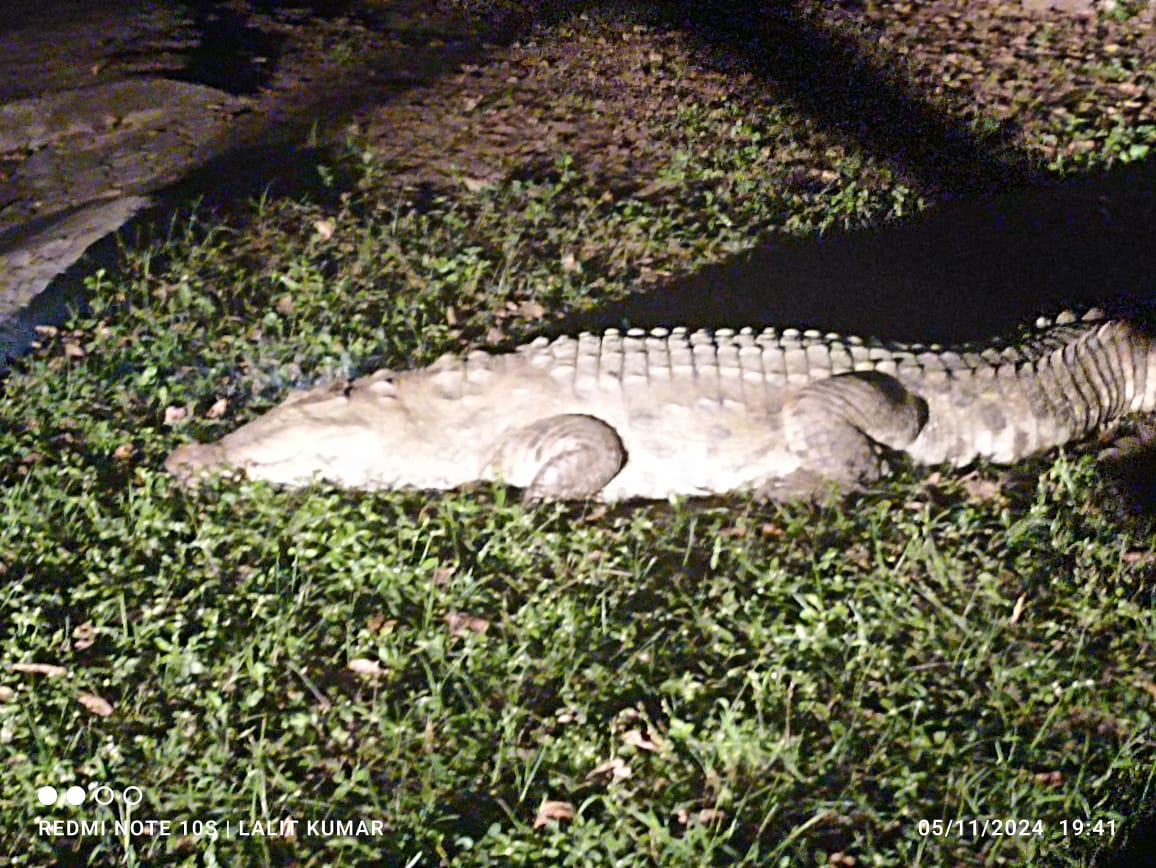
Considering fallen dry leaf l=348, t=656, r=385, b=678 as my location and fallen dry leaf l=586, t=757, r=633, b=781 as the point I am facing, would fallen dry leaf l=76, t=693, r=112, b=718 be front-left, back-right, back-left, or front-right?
back-right

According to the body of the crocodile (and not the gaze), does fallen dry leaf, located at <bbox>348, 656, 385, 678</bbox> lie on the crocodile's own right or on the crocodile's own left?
on the crocodile's own left

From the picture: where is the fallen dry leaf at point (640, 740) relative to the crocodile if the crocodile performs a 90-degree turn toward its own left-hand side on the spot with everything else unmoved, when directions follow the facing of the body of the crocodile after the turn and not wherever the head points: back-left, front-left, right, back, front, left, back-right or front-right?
front

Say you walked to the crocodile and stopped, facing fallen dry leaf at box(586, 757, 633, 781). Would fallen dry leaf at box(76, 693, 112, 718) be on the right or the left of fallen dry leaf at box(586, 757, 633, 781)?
right

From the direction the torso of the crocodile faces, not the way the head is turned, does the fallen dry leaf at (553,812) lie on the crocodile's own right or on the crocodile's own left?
on the crocodile's own left

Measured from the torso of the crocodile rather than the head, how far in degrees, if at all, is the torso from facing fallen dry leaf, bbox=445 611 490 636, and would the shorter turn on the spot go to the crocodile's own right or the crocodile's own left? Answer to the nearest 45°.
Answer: approximately 45° to the crocodile's own left

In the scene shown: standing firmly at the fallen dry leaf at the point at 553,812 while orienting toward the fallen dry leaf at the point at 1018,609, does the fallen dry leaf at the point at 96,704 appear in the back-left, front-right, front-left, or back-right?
back-left

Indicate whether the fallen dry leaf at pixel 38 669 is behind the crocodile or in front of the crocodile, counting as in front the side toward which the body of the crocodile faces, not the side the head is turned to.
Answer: in front

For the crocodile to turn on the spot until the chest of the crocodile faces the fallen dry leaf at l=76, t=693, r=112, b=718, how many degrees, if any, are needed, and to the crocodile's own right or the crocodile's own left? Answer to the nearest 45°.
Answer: approximately 45° to the crocodile's own left

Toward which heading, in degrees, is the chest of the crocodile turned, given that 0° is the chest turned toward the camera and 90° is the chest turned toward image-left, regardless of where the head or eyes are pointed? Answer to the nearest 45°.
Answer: approximately 90°

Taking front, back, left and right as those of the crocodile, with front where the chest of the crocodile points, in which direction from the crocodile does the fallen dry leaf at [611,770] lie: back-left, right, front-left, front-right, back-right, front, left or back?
left
